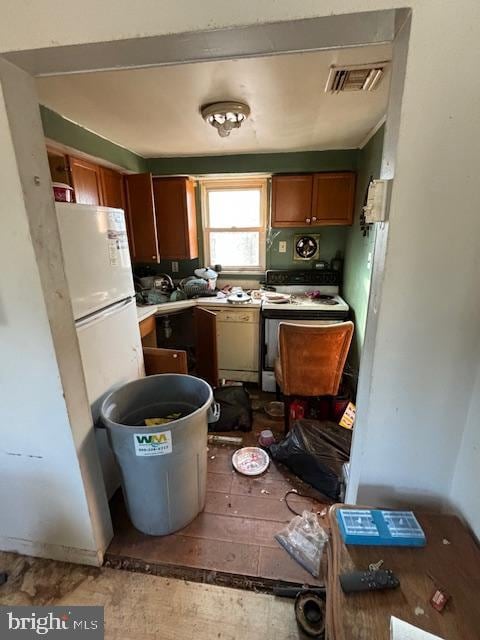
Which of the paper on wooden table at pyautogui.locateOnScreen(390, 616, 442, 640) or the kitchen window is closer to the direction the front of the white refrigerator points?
the paper on wooden table

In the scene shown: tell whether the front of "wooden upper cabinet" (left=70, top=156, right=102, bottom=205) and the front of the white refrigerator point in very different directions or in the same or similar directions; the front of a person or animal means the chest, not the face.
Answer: same or similar directions

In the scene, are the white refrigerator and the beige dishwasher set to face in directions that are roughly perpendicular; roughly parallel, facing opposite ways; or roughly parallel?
roughly perpendicular

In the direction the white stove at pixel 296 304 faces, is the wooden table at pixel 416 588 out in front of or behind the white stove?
in front

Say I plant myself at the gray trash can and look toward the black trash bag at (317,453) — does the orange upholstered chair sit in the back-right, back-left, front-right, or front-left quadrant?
front-left

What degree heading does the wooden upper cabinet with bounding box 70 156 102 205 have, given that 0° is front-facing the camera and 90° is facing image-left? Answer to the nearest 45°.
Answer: approximately 315°

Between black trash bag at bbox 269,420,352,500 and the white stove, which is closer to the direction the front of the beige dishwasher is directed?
the black trash bag

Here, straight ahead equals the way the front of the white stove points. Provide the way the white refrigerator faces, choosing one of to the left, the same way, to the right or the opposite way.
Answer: to the left

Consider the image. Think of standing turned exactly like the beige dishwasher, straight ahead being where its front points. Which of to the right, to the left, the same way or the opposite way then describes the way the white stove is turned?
the same way

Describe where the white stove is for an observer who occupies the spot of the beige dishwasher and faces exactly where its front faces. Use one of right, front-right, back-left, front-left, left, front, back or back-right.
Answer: left

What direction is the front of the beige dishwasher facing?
toward the camera

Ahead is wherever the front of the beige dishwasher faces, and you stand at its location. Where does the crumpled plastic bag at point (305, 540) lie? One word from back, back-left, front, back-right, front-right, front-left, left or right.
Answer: front

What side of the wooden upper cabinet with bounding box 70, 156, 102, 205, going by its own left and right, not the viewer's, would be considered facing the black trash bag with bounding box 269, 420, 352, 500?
front

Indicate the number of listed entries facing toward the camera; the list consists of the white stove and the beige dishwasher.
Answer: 2

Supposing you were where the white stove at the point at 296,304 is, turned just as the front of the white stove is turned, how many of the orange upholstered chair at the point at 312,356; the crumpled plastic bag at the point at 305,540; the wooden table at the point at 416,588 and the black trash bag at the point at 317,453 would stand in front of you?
4

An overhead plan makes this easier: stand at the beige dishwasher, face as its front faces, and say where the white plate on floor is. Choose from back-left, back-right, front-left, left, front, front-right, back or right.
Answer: front

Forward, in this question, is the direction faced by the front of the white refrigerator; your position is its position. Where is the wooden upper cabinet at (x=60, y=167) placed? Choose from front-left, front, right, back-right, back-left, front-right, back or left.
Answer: back-left

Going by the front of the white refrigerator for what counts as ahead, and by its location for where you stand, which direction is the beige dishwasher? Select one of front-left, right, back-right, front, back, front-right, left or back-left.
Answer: left
